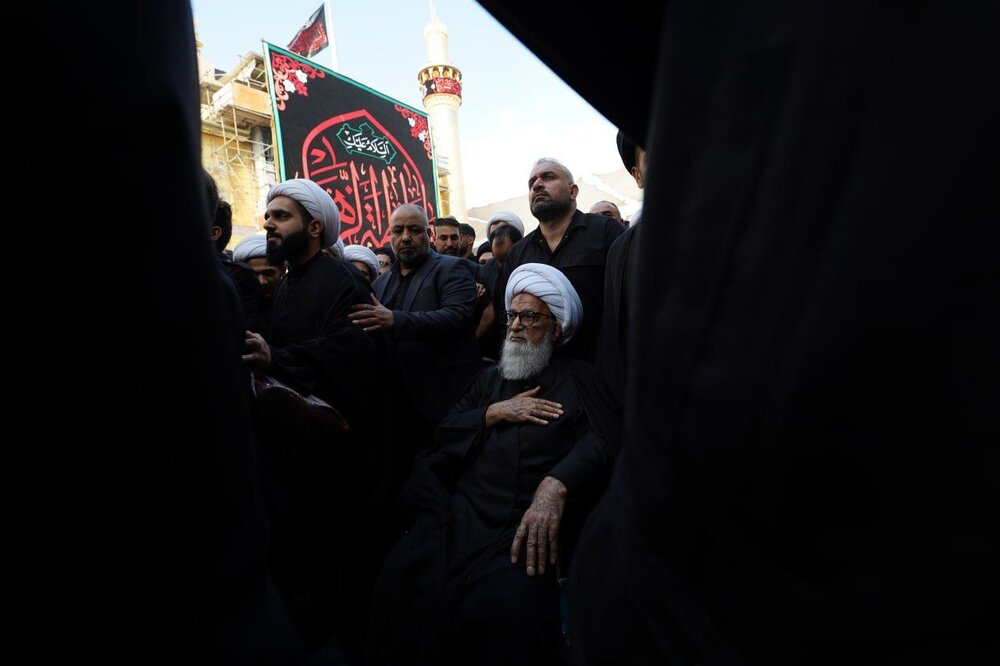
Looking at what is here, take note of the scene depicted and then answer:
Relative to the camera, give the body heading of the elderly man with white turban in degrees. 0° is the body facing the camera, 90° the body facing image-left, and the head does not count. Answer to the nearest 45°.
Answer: approximately 45°

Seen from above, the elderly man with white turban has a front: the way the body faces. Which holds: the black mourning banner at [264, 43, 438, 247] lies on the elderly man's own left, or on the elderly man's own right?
on the elderly man's own right

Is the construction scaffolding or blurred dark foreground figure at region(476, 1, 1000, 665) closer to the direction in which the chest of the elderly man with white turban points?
the blurred dark foreground figure

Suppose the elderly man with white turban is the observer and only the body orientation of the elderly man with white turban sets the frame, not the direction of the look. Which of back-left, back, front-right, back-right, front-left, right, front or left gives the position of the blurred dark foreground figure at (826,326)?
front-left

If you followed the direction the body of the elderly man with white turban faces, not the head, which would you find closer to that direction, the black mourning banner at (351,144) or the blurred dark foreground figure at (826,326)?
the blurred dark foreground figure

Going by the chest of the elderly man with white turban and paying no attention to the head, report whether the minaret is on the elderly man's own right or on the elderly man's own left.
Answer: on the elderly man's own right

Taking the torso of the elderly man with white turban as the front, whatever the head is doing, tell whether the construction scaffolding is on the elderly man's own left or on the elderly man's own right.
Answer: on the elderly man's own right
